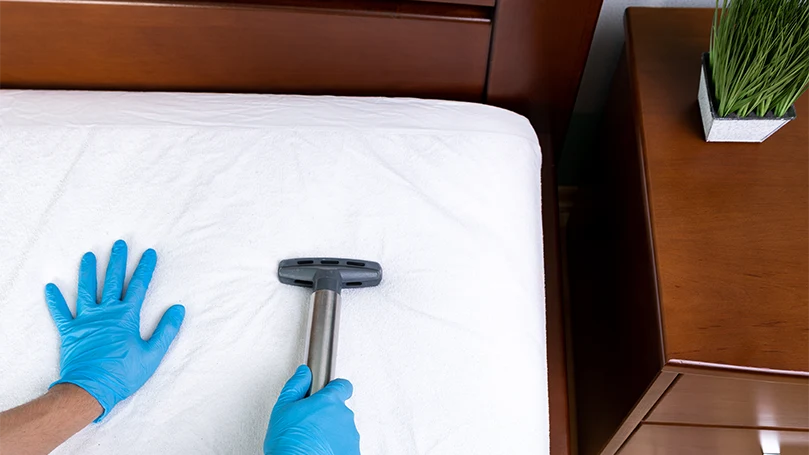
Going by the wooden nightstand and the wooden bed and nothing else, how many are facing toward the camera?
2

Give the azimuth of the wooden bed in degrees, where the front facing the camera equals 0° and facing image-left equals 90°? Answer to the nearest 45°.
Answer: approximately 0°
